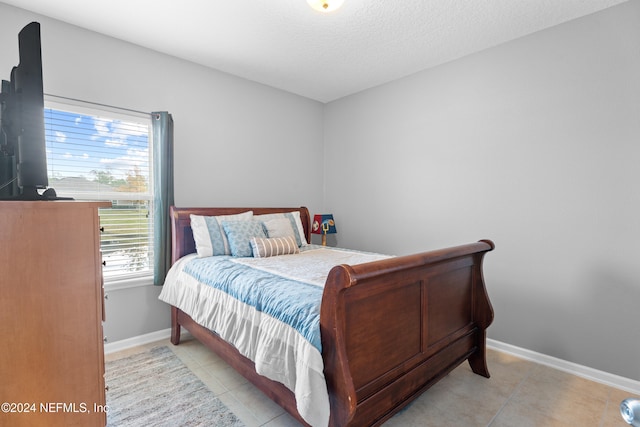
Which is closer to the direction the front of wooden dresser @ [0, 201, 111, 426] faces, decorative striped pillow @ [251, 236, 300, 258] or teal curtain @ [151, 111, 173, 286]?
the decorative striped pillow

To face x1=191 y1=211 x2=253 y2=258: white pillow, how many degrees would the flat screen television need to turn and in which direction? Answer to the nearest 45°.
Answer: approximately 45° to its left

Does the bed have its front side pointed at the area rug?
no

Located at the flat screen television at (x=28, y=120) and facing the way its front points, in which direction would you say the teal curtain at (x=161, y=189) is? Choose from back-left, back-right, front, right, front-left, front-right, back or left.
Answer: front-left

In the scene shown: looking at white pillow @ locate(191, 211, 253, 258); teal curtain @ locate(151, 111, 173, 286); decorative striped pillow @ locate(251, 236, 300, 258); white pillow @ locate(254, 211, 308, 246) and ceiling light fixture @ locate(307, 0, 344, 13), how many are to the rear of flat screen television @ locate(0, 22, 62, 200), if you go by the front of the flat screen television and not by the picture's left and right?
0

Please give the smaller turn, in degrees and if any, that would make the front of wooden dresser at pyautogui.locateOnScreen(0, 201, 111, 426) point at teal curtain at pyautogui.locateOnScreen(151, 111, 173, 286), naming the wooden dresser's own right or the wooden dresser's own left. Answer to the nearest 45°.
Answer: approximately 45° to the wooden dresser's own left

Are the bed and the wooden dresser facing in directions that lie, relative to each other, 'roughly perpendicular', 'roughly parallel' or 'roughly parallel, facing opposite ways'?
roughly perpendicular

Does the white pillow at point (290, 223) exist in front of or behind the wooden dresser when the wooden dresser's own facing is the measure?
in front

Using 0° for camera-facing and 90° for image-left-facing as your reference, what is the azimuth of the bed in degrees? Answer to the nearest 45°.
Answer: approximately 315°

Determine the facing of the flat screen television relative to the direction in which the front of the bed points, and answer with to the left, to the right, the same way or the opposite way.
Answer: to the left

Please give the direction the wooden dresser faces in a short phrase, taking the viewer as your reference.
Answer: facing to the right of the viewer

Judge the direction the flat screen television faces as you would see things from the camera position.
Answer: facing to the right of the viewer

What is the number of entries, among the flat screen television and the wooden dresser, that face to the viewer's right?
2

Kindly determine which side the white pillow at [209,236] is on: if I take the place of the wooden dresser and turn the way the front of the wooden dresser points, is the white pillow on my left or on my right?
on my left

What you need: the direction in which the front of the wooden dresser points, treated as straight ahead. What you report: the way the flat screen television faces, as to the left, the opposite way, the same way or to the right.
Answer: the same way
